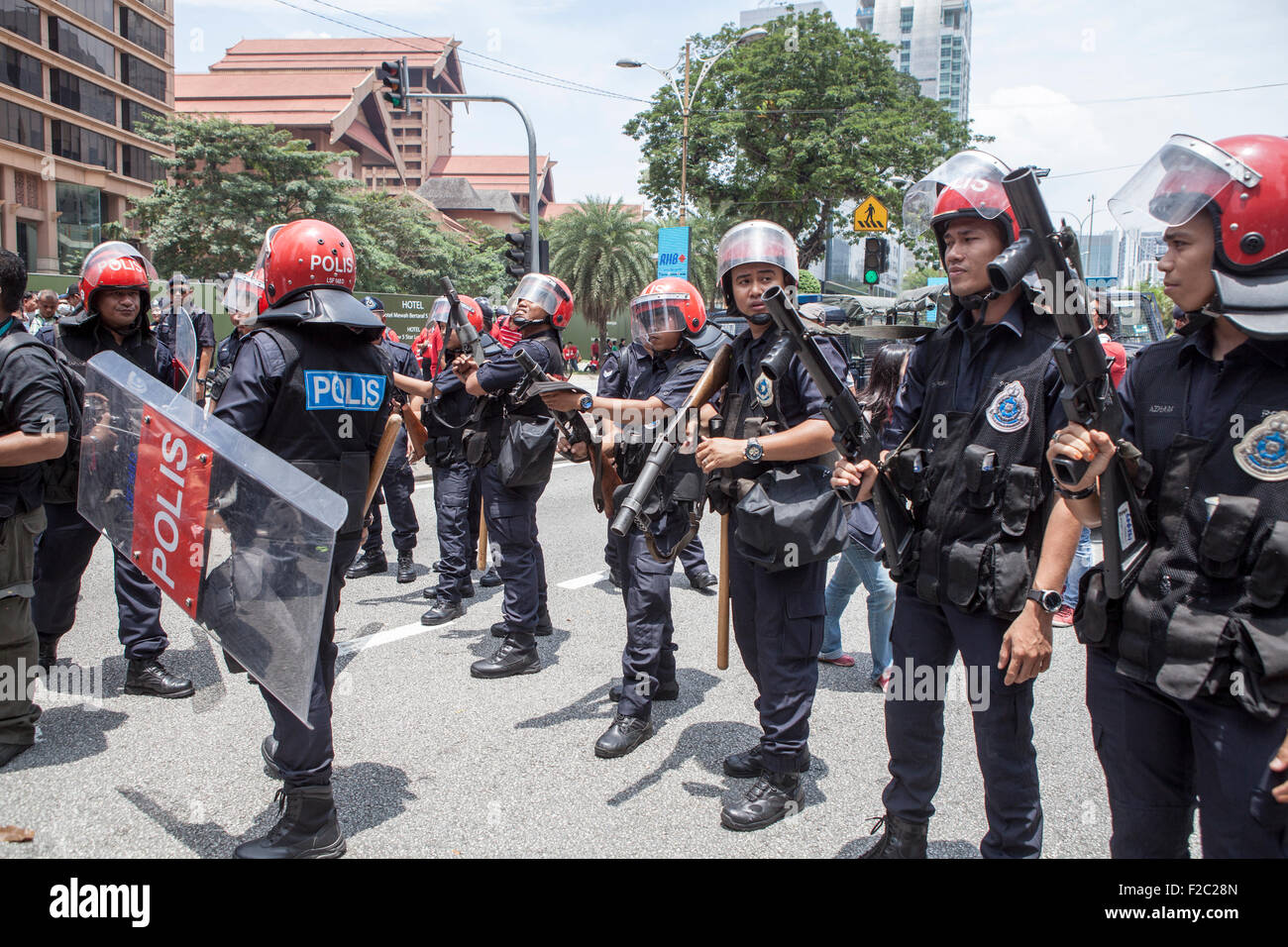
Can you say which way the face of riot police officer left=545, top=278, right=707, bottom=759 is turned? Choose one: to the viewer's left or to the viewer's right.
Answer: to the viewer's left

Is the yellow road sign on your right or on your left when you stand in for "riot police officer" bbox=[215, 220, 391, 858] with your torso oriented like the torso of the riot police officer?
on your right

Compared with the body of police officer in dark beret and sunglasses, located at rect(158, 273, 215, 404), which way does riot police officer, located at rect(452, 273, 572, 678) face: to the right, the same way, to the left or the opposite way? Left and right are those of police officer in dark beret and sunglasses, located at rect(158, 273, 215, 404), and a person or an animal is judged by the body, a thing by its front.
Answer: to the right

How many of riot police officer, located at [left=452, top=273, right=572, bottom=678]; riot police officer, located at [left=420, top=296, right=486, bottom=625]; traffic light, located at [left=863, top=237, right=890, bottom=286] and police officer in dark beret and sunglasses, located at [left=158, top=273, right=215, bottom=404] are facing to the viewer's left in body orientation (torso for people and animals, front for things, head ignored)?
2

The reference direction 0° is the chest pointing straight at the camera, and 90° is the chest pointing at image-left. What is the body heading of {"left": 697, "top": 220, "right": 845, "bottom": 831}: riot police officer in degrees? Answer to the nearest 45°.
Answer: approximately 45°

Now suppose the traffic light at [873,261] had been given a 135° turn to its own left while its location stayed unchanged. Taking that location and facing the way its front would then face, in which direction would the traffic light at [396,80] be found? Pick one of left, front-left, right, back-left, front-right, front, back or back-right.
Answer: back-left

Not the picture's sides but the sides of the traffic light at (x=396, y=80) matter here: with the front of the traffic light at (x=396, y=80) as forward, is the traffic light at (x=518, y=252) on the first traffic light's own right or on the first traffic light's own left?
on the first traffic light's own left

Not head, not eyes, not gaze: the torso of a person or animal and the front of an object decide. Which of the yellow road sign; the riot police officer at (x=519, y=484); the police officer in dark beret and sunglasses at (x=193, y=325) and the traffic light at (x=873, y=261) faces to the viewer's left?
the riot police officer at (x=519, y=484)
